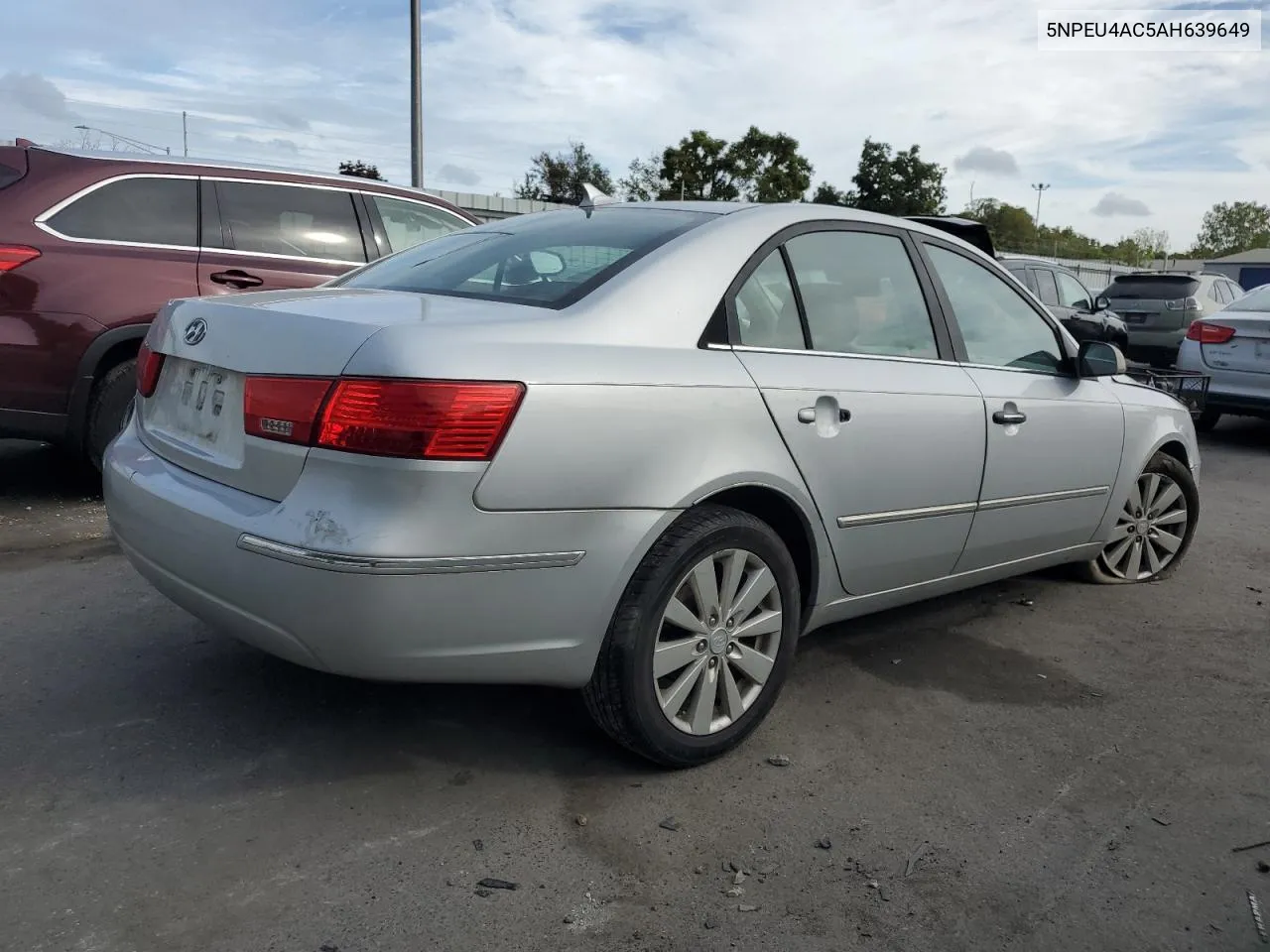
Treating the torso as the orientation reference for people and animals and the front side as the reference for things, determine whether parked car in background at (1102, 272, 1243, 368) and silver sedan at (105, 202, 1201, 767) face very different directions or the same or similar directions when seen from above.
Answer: same or similar directions

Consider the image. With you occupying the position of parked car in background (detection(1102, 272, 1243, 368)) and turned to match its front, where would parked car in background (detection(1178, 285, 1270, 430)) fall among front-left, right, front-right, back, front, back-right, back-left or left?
back-right

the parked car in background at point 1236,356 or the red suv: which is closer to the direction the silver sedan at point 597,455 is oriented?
the parked car in background

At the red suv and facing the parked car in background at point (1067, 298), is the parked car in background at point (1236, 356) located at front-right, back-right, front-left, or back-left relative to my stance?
front-right

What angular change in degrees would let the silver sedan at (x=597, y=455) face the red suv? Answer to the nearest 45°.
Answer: approximately 90° to its left

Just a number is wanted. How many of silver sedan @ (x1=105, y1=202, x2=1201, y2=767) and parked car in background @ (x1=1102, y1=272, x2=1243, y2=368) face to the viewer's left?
0

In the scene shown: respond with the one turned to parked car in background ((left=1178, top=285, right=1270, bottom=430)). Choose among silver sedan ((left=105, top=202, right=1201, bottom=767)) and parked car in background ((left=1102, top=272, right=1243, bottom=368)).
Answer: the silver sedan

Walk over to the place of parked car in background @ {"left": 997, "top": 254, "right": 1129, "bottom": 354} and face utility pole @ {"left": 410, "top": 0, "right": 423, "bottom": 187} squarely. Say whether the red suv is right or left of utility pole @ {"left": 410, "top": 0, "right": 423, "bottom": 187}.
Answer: left

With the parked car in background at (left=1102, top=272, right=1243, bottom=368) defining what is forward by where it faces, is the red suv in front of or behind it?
behind

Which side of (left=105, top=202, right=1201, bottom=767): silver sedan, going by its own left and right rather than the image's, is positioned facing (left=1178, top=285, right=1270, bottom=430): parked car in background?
front

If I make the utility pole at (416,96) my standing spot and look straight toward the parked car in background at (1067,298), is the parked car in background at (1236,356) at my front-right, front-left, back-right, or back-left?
front-right

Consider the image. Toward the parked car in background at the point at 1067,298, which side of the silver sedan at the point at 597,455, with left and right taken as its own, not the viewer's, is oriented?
front

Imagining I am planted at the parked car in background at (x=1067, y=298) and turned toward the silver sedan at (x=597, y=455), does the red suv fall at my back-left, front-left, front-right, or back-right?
front-right

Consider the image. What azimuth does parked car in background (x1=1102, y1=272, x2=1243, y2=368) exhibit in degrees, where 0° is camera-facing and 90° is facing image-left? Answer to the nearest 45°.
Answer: approximately 225°

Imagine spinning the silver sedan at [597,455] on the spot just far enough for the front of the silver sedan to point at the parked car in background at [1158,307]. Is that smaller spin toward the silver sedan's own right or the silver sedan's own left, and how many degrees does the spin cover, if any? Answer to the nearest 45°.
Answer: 0° — it already faces it

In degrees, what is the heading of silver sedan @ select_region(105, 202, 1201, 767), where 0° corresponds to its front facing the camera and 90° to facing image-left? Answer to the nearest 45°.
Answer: approximately 225°

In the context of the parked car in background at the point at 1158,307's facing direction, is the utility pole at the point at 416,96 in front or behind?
behind
